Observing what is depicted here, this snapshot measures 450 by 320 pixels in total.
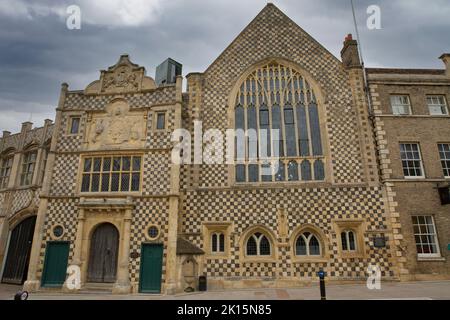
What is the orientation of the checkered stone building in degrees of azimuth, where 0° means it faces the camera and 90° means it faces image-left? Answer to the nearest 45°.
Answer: approximately 0°
